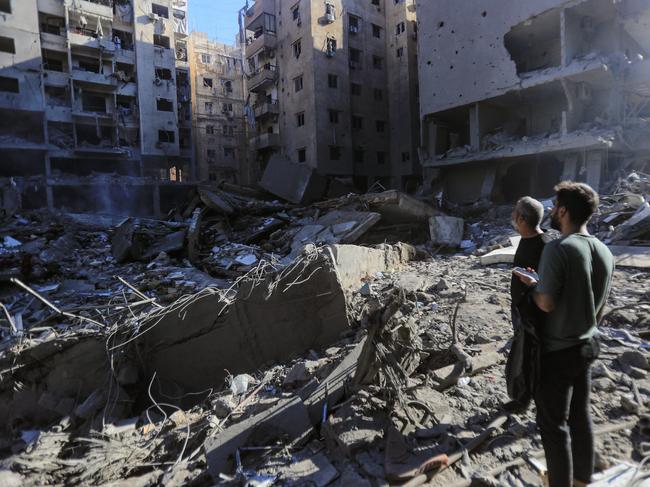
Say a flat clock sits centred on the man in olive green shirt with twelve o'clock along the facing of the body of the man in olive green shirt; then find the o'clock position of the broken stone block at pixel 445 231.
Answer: The broken stone block is roughly at 1 o'clock from the man in olive green shirt.

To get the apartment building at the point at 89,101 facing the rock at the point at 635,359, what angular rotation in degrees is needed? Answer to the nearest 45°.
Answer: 0° — it already faces it

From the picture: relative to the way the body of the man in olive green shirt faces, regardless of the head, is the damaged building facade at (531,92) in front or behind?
in front

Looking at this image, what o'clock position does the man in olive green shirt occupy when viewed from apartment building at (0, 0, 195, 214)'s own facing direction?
The man in olive green shirt is roughly at 12 o'clock from the apartment building.

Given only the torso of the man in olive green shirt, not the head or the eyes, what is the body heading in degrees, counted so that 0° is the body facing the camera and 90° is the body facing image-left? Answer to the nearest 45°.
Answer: approximately 135°

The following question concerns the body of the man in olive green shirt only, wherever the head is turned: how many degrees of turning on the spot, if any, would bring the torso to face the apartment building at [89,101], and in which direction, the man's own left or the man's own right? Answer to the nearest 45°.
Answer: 0° — they already face it

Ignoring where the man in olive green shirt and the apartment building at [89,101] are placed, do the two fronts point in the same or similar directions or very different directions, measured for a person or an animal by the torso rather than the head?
very different directions

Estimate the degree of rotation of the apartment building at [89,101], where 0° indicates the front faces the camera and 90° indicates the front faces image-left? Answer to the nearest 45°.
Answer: approximately 0°

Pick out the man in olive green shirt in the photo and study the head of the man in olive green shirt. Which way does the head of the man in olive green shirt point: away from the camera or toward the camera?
away from the camera

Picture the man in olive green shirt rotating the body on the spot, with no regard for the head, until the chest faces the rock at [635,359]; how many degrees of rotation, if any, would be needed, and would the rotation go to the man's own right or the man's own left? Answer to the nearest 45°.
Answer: approximately 45° to the man's own right

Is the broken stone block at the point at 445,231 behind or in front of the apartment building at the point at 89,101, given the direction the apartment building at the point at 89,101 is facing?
in front

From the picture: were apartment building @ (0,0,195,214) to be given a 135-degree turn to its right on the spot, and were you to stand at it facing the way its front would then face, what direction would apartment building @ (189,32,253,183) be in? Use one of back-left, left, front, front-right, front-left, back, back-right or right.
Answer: right

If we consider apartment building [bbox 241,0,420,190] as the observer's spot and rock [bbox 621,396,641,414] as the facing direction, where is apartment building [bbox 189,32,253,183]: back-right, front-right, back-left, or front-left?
back-right

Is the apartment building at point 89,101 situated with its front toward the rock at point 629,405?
yes
